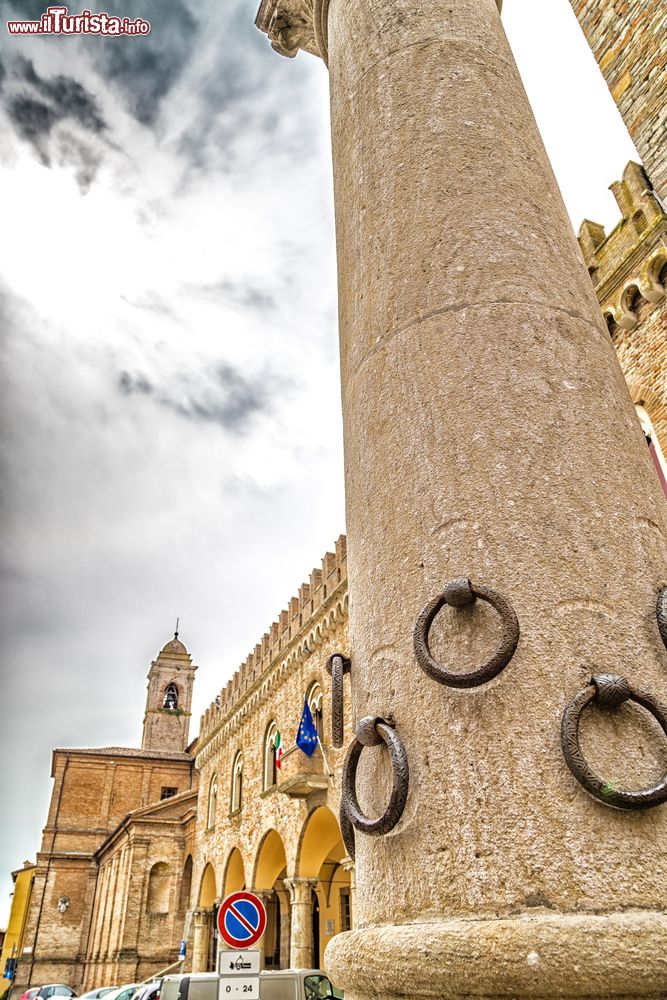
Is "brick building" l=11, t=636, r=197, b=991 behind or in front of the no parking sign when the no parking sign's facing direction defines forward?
behind

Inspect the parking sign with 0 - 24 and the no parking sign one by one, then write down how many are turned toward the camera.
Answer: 2

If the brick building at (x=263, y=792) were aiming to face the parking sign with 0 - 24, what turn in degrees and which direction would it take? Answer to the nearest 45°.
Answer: approximately 45° to its left

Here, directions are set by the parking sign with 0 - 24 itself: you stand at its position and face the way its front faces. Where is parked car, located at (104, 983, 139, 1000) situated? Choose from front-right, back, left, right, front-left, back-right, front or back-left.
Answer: back

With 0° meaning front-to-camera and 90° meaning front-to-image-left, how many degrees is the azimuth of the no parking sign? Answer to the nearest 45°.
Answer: approximately 0°

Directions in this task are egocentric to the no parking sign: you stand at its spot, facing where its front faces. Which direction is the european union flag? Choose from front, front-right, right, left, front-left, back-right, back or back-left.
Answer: back
